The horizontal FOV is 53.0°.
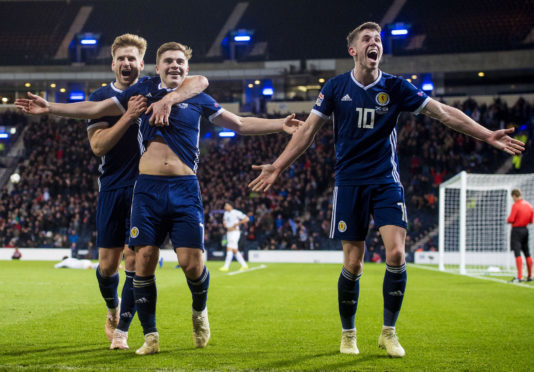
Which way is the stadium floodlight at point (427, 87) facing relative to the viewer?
toward the camera

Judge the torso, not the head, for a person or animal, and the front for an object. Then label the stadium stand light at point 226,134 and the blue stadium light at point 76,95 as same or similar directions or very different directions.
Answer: same or similar directions

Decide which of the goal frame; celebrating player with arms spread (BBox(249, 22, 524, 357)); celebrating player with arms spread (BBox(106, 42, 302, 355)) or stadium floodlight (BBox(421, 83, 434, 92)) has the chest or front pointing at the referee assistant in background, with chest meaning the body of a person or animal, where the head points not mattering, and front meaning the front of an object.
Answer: the stadium floodlight

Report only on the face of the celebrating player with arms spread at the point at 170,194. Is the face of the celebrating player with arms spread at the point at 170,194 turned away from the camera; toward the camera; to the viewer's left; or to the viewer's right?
toward the camera

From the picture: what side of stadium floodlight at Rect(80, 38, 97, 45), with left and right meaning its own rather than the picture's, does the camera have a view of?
front

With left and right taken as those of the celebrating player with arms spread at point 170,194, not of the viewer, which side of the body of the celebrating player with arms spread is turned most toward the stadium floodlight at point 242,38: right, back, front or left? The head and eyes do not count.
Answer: back

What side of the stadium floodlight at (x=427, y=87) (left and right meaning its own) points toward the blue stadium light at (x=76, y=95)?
right

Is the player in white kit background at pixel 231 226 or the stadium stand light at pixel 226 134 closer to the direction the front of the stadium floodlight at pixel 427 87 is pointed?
the player in white kit background

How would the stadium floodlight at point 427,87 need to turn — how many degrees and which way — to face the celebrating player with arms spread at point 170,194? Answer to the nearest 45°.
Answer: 0° — it already faces them

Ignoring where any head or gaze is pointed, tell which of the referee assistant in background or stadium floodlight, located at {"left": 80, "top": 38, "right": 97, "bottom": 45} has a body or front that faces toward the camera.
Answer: the stadium floodlight

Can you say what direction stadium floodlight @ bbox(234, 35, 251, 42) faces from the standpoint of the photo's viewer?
facing the viewer

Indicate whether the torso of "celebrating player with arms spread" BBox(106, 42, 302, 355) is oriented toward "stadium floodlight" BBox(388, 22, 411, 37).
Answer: no

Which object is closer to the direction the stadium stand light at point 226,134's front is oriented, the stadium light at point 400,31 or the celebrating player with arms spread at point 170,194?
the celebrating player with arms spread

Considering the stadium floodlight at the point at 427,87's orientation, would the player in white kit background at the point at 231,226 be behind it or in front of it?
in front

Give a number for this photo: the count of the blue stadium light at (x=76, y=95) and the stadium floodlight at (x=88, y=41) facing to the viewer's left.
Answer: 0

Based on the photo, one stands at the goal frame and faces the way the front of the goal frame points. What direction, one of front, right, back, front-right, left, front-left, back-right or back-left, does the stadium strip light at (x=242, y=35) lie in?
front-right

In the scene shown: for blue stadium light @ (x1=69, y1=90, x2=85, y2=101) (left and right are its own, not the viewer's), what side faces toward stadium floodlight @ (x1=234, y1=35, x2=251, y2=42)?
left

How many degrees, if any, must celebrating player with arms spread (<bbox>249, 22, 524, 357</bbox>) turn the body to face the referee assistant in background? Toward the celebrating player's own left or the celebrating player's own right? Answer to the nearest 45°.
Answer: approximately 180°

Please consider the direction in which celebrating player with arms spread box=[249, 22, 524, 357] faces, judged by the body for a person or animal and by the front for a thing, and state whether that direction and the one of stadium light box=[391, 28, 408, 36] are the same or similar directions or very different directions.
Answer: same or similar directions
